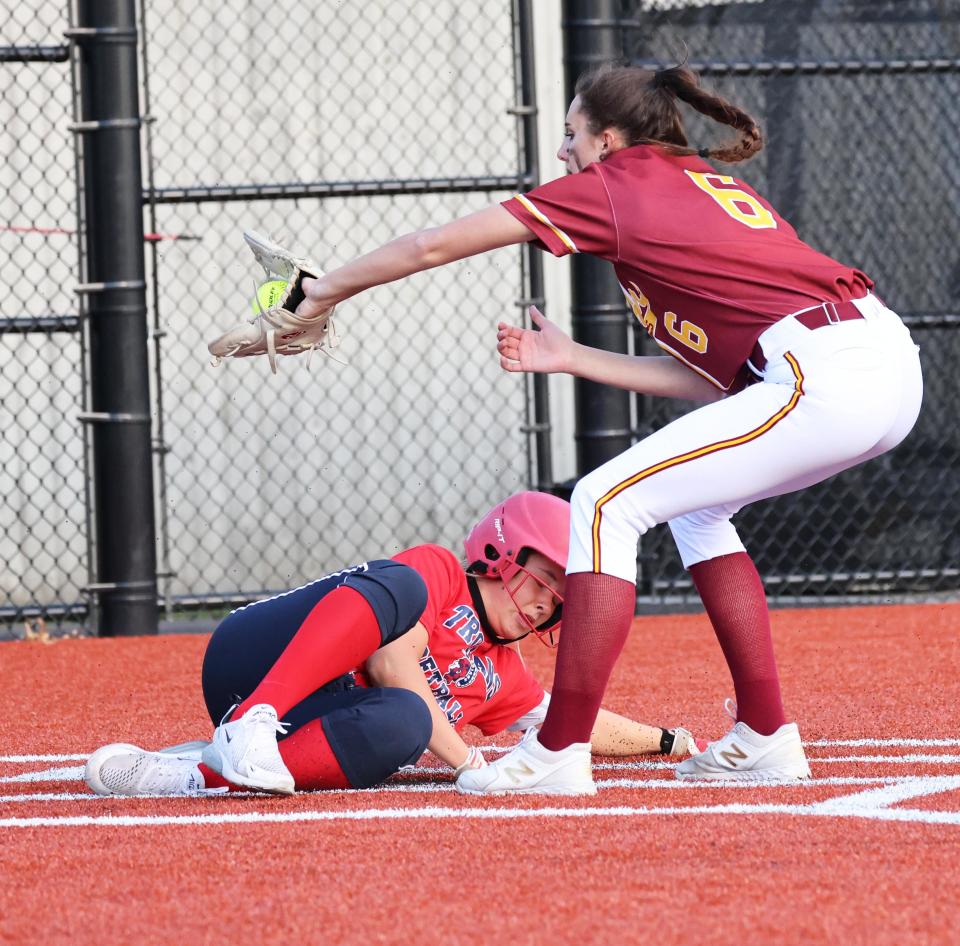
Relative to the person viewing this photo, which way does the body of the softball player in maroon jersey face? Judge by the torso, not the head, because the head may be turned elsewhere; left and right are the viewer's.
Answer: facing to the left of the viewer

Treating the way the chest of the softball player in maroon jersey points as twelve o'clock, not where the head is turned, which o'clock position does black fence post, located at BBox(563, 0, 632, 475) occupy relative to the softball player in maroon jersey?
The black fence post is roughly at 3 o'clock from the softball player in maroon jersey.

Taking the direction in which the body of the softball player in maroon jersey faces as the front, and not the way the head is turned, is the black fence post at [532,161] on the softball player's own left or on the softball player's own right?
on the softball player's own right

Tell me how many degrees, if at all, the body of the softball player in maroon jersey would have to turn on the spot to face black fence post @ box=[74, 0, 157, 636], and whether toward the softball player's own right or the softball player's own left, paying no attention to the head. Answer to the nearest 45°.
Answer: approximately 45° to the softball player's own right

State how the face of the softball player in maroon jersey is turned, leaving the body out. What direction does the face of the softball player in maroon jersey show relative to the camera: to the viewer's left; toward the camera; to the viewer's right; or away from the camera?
to the viewer's left
